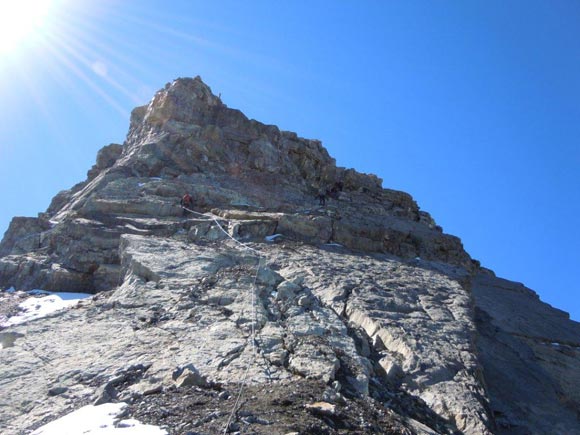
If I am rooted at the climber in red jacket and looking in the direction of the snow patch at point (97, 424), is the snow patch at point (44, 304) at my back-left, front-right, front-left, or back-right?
front-right
